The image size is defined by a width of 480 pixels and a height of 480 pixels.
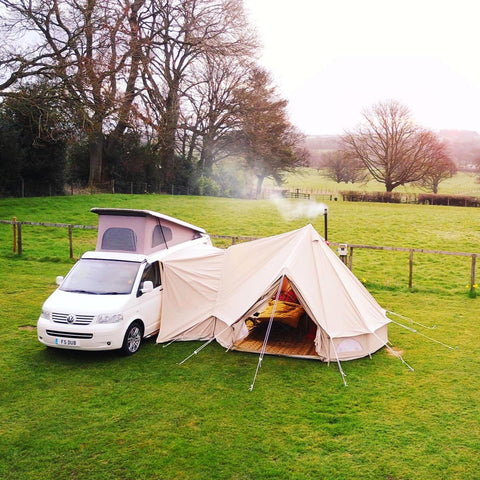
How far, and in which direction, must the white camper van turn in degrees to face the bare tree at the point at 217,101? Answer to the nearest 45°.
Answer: approximately 135° to its right

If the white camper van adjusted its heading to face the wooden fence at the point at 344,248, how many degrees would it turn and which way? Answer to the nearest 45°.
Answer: approximately 180°

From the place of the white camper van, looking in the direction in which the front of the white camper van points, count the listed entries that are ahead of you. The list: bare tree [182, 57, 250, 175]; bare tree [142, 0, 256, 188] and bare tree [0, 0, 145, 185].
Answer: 0

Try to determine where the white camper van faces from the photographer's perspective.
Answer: facing the viewer and to the left of the viewer

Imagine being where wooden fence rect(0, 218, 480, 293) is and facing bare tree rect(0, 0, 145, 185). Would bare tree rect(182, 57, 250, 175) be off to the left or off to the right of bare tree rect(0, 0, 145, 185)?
right

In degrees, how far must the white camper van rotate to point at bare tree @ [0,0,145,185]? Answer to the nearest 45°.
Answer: approximately 135° to its right

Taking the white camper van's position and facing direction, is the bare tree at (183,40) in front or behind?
behind

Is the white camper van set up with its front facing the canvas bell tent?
no
